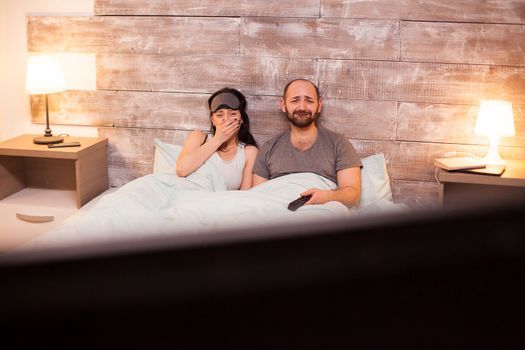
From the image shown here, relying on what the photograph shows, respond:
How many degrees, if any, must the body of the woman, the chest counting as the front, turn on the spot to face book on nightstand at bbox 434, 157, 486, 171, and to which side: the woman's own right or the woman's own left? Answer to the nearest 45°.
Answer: approximately 90° to the woman's own left

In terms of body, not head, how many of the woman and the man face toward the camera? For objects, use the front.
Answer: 2

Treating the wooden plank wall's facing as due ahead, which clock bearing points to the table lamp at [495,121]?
The table lamp is roughly at 10 o'clock from the wooden plank wall.

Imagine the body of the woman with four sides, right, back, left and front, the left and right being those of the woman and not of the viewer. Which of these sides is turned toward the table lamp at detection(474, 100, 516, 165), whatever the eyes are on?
left

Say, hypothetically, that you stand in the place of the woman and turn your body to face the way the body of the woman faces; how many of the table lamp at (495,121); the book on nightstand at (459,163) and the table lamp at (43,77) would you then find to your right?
1

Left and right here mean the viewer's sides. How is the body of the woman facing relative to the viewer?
facing the viewer

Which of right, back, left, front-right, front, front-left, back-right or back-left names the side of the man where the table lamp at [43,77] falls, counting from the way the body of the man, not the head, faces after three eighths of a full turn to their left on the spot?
back-left

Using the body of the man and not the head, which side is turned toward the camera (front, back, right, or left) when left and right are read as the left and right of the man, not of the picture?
front
